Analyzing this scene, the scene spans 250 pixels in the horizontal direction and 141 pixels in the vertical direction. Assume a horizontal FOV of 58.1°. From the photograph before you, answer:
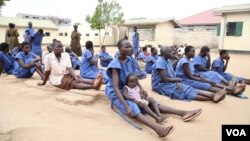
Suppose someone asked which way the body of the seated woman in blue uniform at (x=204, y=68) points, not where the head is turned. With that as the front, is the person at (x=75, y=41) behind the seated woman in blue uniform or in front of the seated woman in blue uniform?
behind

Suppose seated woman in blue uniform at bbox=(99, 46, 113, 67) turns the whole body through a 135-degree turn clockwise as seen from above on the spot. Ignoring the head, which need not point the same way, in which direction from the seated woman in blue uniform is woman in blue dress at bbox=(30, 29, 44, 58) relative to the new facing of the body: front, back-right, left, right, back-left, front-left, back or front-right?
front

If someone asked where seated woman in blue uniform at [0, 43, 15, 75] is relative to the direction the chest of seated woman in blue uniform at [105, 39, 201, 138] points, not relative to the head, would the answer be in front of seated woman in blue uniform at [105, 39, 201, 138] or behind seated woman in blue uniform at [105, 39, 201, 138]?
behind

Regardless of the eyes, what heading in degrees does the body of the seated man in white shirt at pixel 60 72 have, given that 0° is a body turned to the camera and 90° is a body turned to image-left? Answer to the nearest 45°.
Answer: approximately 315°

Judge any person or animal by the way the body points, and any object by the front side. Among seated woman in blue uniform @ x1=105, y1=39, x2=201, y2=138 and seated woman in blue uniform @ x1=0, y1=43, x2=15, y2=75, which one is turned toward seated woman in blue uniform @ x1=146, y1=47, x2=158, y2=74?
seated woman in blue uniform @ x1=0, y1=43, x2=15, y2=75
